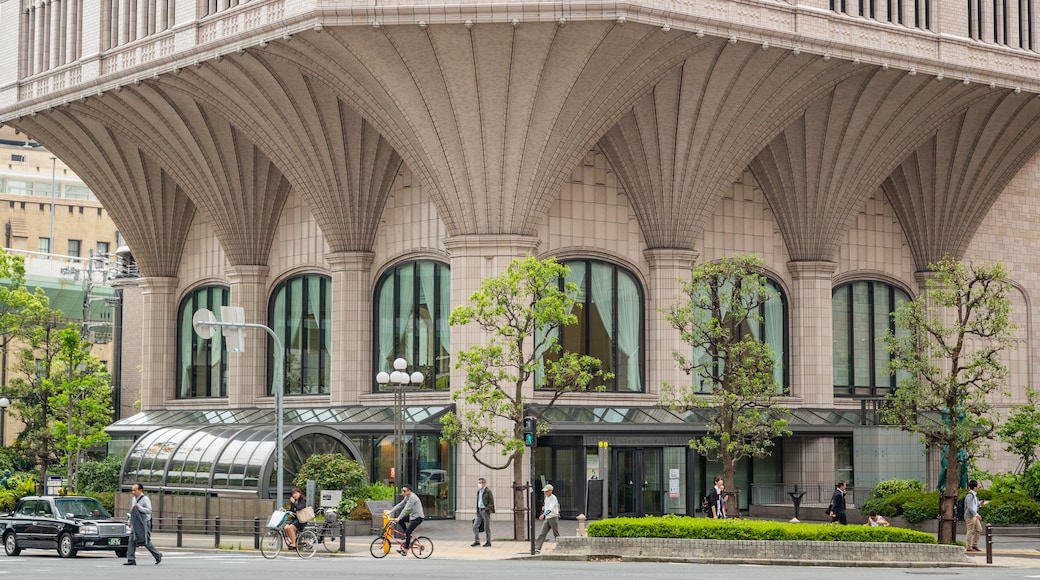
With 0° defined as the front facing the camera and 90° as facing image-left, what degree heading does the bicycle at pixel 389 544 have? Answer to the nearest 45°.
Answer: approximately 90°

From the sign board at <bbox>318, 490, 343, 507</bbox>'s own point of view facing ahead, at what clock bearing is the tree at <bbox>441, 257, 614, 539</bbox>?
The tree is roughly at 10 o'clock from the sign board.

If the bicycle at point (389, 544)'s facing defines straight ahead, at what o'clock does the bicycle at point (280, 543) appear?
the bicycle at point (280, 543) is roughly at 12 o'clock from the bicycle at point (389, 544).

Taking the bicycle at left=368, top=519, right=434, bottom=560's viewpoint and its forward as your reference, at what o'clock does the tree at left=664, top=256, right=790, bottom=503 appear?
The tree is roughly at 5 o'clock from the bicycle.

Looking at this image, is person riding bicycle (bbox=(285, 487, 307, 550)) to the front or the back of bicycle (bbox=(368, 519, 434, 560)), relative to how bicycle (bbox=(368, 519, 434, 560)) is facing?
to the front

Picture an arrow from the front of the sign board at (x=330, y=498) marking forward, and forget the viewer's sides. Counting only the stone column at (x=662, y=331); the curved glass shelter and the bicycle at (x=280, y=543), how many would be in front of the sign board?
1

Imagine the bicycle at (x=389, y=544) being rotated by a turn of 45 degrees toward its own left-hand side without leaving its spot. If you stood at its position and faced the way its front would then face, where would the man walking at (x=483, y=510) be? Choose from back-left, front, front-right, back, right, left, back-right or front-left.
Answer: back

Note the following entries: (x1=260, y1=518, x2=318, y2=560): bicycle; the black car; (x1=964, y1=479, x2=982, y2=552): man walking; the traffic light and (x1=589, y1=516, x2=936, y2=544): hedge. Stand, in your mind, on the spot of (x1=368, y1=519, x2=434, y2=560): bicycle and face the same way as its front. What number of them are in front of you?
2

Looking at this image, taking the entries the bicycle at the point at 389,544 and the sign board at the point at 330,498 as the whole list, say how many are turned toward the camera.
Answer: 1

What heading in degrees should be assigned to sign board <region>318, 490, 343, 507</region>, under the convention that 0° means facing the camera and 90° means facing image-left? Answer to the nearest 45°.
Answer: approximately 0°

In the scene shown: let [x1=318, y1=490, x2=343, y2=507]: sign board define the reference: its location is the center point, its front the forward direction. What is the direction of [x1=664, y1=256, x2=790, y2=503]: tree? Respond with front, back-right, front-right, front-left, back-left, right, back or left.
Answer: left
